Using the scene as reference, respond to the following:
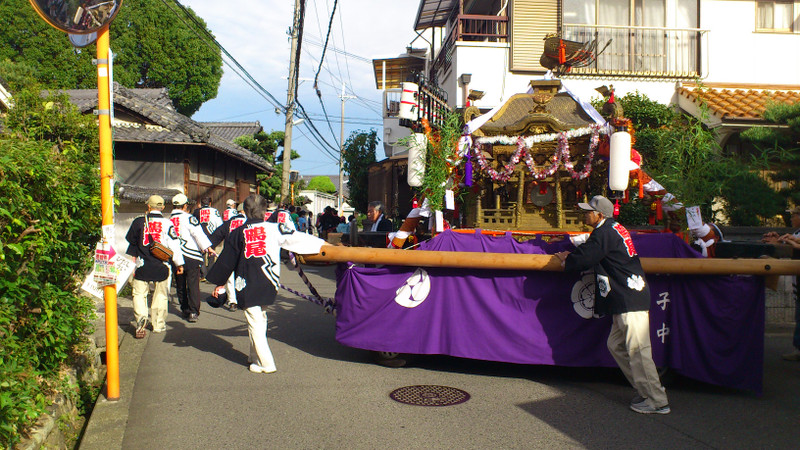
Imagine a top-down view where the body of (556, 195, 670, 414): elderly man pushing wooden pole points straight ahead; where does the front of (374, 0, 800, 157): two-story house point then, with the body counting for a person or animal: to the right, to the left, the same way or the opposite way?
to the left

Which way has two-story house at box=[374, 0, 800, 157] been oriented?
toward the camera

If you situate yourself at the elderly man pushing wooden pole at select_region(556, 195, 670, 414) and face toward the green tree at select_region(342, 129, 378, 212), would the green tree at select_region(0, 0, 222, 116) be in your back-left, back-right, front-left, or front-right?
front-left

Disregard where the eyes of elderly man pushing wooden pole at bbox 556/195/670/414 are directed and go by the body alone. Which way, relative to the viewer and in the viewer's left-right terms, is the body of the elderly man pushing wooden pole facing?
facing to the left of the viewer

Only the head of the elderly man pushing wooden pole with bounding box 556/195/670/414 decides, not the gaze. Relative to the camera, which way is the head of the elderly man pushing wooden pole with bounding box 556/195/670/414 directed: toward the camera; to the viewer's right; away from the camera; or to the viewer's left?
to the viewer's left

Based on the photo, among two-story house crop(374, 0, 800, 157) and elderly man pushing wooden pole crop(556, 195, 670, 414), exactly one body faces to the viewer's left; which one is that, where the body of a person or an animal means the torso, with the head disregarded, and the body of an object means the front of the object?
the elderly man pushing wooden pole

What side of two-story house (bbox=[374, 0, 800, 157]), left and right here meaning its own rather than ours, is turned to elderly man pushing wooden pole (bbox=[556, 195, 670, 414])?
front

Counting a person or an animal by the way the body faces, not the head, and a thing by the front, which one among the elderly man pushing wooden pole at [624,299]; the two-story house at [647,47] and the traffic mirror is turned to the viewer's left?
the elderly man pushing wooden pole
